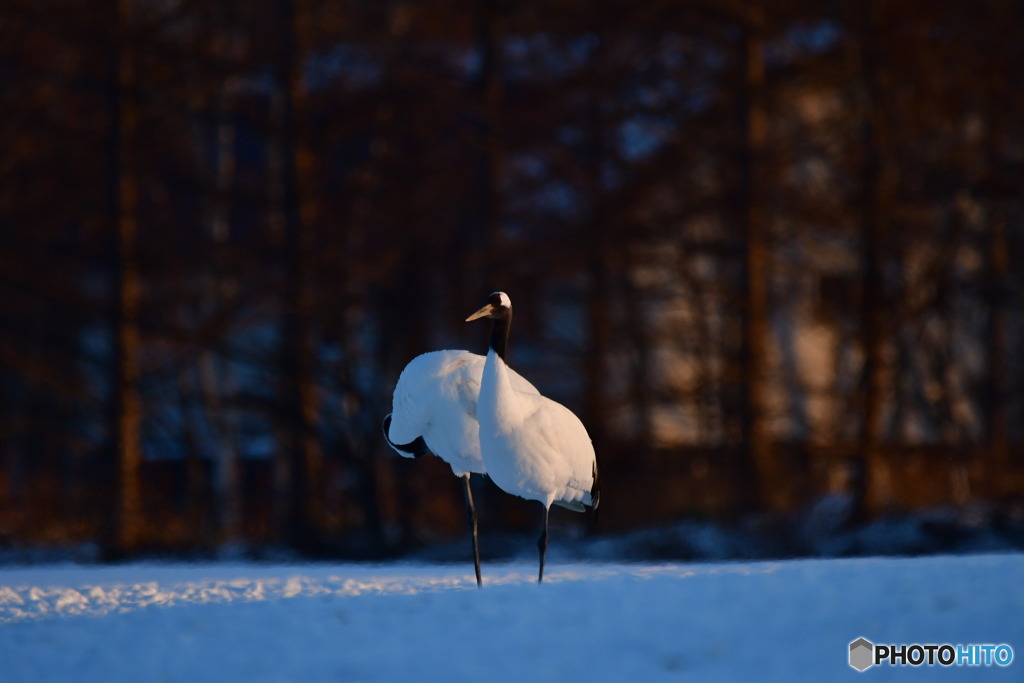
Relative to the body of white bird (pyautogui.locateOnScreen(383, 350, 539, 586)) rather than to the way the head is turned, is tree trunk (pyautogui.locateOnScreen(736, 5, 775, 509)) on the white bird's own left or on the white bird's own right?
on the white bird's own left

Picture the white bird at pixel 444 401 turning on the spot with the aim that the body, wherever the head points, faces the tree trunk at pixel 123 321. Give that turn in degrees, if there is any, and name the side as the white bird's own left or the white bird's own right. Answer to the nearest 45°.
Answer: approximately 135° to the white bird's own left

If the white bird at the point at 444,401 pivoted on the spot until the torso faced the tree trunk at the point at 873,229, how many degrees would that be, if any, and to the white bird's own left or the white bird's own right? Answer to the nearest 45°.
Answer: approximately 45° to the white bird's own left
